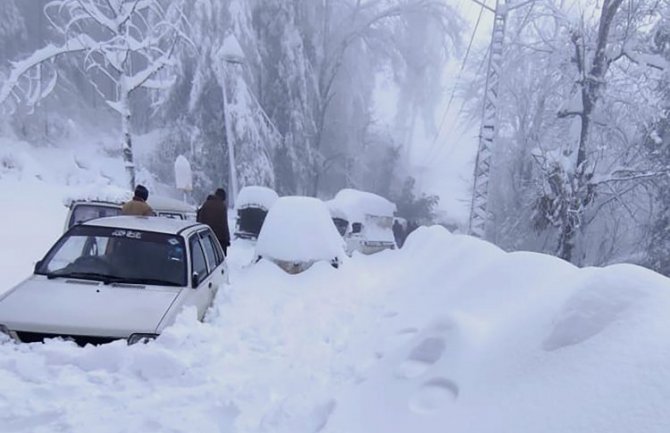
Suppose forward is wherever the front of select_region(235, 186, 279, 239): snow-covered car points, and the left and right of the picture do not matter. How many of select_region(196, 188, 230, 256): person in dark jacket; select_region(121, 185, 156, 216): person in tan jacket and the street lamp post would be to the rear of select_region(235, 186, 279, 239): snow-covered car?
1

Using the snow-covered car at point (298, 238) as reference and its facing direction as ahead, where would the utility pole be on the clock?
The utility pole is roughly at 8 o'clock from the snow-covered car.

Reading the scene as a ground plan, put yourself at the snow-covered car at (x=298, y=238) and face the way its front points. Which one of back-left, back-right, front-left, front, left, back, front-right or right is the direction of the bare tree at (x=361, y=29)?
back

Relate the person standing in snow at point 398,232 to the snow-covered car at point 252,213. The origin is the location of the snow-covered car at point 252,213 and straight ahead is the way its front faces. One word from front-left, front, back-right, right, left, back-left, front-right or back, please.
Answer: back-left

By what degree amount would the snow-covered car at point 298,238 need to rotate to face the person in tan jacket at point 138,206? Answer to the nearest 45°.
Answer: approximately 45° to its right

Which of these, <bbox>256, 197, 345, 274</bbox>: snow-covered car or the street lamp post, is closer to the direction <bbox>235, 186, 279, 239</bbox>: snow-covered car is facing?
the snow-covered car

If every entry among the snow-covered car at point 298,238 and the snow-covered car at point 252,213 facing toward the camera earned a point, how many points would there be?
2

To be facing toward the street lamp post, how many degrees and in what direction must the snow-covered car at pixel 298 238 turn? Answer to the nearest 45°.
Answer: approximately 180°

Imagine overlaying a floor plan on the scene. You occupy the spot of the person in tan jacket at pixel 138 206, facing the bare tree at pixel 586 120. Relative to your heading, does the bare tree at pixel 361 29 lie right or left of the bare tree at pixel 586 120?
left

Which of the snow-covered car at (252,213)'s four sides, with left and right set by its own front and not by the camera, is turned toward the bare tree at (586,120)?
left
